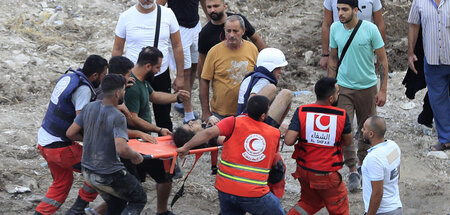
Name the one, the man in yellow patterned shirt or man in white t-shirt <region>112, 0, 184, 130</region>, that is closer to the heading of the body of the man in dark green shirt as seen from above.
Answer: the man in yellow patterned shirt

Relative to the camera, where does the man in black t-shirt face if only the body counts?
toward the camera

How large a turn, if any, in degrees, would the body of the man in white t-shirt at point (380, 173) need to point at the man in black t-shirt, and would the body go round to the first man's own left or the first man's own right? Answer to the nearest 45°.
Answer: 0° — they already face them

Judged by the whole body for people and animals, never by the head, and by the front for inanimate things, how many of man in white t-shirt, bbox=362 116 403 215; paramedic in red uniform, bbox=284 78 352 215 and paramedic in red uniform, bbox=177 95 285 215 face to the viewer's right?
0

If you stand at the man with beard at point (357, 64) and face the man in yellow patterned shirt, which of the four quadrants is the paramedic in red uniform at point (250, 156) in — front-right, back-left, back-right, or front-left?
front-left

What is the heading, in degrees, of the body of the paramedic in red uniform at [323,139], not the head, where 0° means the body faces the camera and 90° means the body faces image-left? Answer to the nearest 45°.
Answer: approximately 180°

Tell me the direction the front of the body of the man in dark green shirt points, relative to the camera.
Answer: to the viewer's right

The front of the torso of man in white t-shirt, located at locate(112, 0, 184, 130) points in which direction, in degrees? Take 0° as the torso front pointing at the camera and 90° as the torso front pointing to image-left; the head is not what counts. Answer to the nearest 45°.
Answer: approximately 0°

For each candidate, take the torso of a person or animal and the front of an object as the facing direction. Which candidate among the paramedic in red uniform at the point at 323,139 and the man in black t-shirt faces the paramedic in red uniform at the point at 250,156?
the man in black t-shirt

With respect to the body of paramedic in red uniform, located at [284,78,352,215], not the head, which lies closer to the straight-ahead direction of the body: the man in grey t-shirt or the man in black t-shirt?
the man in black t-shirt

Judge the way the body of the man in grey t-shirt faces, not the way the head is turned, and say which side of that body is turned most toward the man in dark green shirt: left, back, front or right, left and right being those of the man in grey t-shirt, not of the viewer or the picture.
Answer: front

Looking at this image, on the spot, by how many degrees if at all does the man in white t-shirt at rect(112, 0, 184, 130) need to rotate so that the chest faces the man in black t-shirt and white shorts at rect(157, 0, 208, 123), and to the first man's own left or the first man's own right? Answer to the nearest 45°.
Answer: approximately 135° to the first man's own left

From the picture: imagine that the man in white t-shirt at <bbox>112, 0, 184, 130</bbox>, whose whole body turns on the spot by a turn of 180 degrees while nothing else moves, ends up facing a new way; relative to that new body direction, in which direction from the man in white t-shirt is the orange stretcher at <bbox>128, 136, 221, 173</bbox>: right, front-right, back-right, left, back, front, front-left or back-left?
back

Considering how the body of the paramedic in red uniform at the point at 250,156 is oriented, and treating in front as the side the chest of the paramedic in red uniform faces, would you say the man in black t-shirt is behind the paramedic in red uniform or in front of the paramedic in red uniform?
in front

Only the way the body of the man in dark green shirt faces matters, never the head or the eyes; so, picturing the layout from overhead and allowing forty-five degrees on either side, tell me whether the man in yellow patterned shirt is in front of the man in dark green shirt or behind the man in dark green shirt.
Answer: in front

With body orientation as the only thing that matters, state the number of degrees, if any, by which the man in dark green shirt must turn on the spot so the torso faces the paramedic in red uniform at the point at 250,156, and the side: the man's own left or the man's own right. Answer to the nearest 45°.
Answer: approximately 45° to the man's own right

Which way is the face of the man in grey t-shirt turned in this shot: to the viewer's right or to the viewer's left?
to the viewer's right

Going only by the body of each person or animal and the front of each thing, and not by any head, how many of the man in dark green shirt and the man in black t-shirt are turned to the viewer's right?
1

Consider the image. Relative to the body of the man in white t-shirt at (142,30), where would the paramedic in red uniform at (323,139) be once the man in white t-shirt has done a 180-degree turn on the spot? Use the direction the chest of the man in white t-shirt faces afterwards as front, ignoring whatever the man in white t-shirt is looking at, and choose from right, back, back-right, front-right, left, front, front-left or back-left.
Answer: back-right
